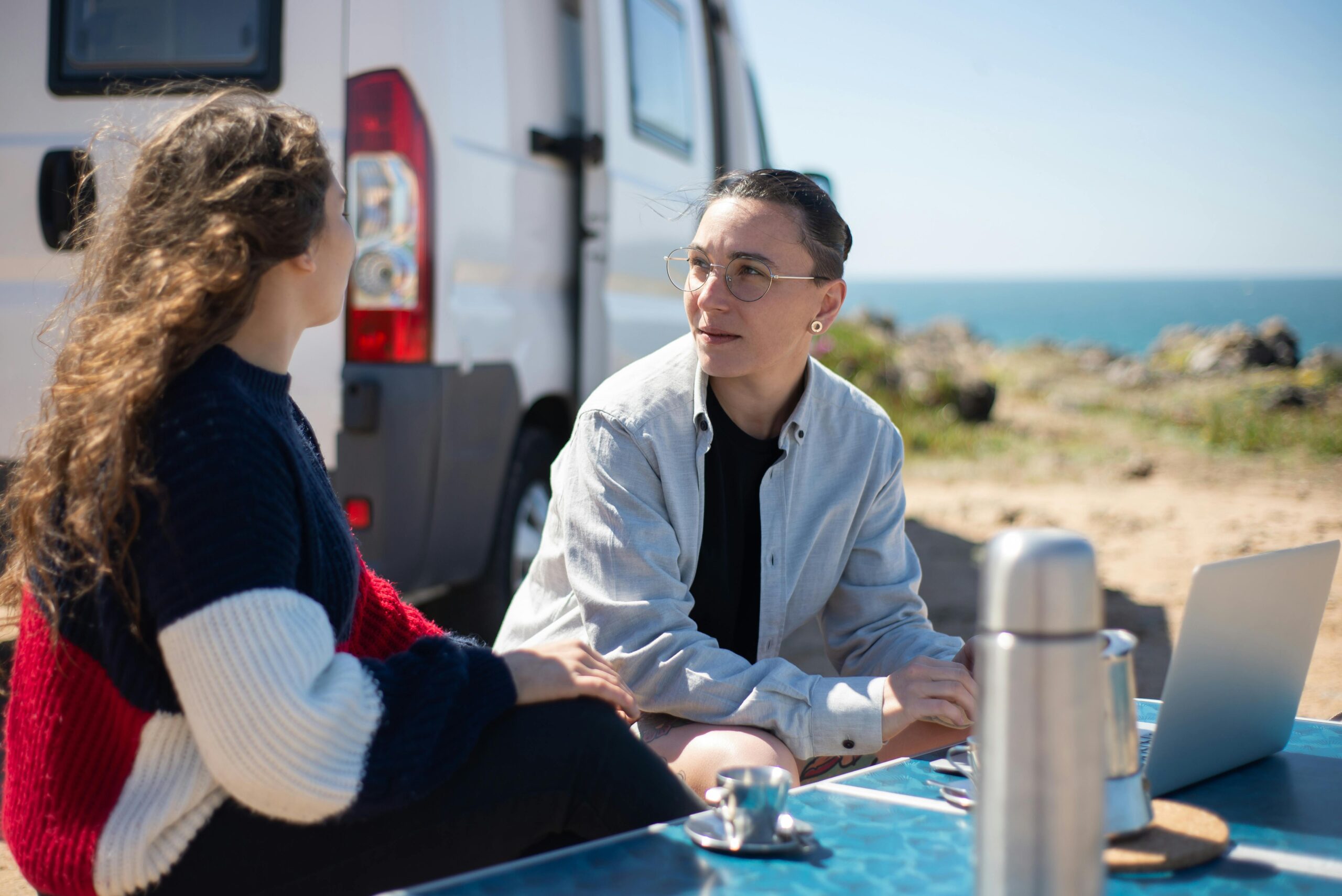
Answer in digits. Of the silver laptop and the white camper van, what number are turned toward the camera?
0

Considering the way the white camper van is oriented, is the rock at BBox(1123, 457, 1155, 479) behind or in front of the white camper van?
in front

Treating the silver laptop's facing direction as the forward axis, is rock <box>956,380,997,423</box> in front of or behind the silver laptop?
in front

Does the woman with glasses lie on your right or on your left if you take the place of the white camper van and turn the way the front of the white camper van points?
on your right

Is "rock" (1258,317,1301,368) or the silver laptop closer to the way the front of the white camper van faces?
the rock

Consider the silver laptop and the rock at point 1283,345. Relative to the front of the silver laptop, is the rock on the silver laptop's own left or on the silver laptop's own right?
on the silver laptop's own right

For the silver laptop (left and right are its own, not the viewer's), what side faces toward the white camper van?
front

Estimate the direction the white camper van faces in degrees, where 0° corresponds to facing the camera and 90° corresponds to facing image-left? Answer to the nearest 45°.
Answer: approximately 225°

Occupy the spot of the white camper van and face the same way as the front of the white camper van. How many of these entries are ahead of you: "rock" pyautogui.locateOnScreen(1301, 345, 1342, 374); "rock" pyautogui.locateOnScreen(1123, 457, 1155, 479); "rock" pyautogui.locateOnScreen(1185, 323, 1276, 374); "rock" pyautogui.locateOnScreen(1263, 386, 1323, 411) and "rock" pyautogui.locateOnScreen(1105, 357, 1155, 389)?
5

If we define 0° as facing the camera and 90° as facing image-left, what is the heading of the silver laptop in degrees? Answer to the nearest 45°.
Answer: approximately 135°

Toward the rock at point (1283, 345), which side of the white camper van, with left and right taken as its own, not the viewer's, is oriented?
front

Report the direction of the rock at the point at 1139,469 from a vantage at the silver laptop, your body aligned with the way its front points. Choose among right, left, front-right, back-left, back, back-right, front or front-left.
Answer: front-right

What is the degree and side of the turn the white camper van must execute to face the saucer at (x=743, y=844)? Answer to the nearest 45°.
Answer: approximately 135° to its right

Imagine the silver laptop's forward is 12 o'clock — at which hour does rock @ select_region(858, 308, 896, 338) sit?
The rock is roughly at 1 o'clock from the silver laptop.

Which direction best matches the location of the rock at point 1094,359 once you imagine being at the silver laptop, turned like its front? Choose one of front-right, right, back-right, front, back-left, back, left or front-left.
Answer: front-right
